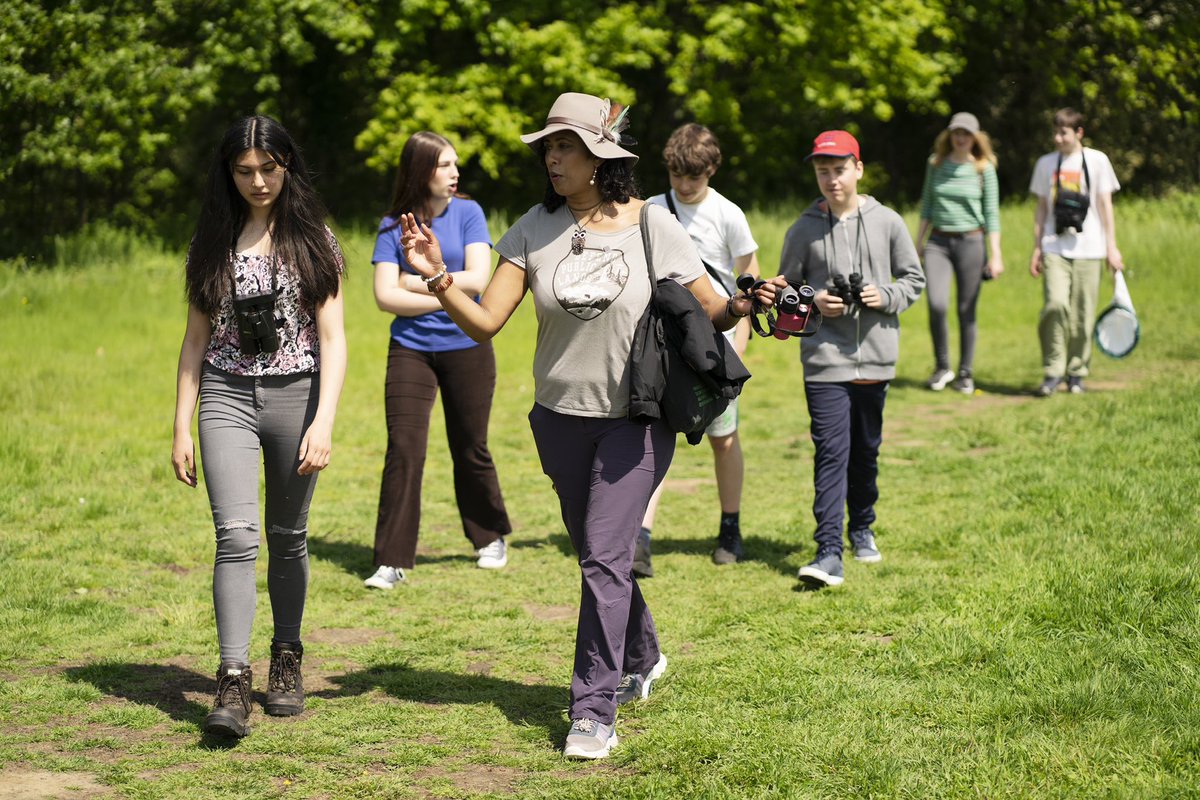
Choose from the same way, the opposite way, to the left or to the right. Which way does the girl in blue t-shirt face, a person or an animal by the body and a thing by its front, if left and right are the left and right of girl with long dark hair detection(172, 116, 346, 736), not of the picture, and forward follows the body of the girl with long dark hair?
the same way

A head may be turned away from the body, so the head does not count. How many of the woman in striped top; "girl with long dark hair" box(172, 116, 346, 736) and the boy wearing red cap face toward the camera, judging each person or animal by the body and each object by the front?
3

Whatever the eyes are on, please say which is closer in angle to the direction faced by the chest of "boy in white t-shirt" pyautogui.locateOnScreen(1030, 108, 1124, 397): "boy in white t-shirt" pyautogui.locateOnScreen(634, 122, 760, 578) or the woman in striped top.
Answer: the boy in white t-shirt

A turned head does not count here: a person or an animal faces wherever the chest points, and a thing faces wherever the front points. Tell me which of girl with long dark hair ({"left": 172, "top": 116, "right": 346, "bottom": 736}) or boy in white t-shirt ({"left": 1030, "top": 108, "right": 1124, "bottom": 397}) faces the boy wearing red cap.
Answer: the boy in white t-shirt

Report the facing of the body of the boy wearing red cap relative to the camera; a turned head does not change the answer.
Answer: toward the camera

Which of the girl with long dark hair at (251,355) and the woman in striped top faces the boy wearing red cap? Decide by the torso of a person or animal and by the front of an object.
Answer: the woman in striped top

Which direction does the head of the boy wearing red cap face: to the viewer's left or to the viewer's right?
to the viewer's left

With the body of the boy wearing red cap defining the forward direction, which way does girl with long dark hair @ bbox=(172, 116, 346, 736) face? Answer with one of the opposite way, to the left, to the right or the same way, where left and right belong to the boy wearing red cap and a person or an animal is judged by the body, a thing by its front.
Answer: the same way

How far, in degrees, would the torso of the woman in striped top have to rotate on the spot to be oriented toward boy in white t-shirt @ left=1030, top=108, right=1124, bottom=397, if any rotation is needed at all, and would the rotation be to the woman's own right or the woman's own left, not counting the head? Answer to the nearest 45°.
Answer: approximately 45° to the woman's own left

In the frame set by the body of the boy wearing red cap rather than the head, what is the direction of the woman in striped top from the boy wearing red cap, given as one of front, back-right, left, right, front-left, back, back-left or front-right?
back

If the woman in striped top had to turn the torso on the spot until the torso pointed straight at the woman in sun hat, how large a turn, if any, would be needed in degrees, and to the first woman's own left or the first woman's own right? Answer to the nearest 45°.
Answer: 0° — they already face them

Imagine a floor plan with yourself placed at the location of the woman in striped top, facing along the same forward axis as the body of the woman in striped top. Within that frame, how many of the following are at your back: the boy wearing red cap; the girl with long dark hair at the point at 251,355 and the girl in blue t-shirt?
0

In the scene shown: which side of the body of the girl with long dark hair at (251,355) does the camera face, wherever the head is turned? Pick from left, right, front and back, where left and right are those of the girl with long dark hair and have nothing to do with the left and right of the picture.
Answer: front

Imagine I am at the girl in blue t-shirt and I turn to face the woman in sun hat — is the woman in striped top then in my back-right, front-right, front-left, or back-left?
back-left

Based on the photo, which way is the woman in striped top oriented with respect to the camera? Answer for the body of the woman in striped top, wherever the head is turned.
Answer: toward the camera

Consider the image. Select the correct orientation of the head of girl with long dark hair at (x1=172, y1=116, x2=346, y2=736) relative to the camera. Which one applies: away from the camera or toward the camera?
toward the camera

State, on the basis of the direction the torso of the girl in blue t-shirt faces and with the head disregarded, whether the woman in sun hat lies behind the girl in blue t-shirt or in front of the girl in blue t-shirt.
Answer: in front

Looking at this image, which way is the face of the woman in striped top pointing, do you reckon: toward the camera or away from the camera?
toward the camera

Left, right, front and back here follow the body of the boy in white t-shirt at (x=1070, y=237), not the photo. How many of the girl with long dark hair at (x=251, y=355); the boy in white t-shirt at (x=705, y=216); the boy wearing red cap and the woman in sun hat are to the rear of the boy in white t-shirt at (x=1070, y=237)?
0

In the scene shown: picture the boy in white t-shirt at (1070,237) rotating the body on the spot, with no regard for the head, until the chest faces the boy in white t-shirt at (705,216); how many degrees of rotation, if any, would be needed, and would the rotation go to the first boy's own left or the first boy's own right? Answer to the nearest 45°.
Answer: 0° — they already face them

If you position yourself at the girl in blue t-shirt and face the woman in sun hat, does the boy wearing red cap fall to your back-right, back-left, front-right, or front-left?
front-left

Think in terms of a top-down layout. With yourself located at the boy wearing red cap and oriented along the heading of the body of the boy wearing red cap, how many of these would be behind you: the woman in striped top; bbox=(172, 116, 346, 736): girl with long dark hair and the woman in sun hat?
1

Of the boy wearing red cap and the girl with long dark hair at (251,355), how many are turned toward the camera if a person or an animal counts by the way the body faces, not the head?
2
